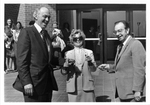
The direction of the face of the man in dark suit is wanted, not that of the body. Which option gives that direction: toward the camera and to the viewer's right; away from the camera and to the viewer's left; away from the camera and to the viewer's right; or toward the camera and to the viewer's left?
toward the camera and to the viewer's right

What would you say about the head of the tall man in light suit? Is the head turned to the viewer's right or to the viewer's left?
to the viewer's left

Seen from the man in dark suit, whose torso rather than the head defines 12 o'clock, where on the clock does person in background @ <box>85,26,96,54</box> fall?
The person in background is roughly at 8 o'clock from the man in dark suit.

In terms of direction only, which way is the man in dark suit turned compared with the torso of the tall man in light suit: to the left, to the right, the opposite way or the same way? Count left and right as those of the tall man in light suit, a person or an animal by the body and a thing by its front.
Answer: to the left

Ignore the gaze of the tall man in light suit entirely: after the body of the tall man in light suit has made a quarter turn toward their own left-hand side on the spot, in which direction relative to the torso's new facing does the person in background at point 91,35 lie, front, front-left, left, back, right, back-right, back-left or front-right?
back-left

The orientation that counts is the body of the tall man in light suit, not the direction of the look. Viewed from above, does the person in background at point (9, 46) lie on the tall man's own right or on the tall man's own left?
on the tall man's own right

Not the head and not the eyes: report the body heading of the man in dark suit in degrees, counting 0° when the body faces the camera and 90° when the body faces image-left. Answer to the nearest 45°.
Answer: approximately 315°

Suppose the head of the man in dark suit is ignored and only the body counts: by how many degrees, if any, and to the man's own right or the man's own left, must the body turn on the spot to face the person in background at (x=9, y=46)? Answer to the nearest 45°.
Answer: approximately 135° to the man's own left

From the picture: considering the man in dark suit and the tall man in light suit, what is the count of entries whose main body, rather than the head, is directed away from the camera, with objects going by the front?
0
